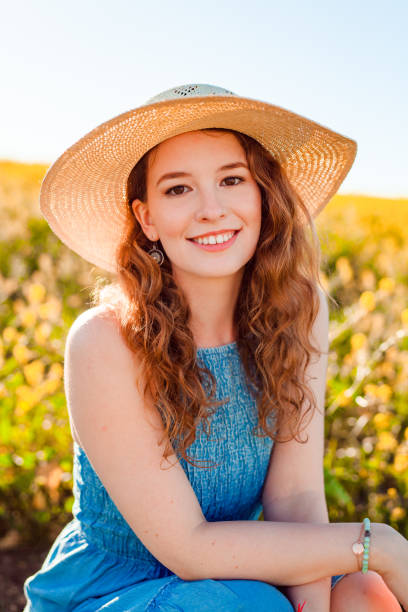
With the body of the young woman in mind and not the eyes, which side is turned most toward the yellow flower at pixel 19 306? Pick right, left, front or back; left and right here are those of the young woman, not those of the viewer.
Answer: back

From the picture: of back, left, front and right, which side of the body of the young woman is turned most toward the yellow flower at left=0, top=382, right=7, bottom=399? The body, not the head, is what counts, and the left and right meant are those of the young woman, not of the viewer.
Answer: back

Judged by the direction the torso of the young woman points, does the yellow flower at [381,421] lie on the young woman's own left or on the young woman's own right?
on the young woman's own left

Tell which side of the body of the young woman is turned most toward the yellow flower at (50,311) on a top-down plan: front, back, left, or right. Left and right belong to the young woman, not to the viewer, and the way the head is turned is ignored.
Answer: back

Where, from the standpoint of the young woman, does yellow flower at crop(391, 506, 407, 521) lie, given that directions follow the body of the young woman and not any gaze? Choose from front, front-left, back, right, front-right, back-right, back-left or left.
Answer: left

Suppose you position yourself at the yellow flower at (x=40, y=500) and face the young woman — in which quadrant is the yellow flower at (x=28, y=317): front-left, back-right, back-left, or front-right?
back-left

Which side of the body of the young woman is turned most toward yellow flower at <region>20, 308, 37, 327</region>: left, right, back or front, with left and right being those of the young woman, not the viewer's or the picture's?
back

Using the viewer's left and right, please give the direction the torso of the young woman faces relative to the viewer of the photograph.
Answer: facing the viewer and to the right of the viewer

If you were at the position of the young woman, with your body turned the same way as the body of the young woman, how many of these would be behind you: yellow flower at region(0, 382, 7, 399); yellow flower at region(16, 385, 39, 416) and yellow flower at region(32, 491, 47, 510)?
3

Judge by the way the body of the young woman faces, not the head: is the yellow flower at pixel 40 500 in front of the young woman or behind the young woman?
behind
